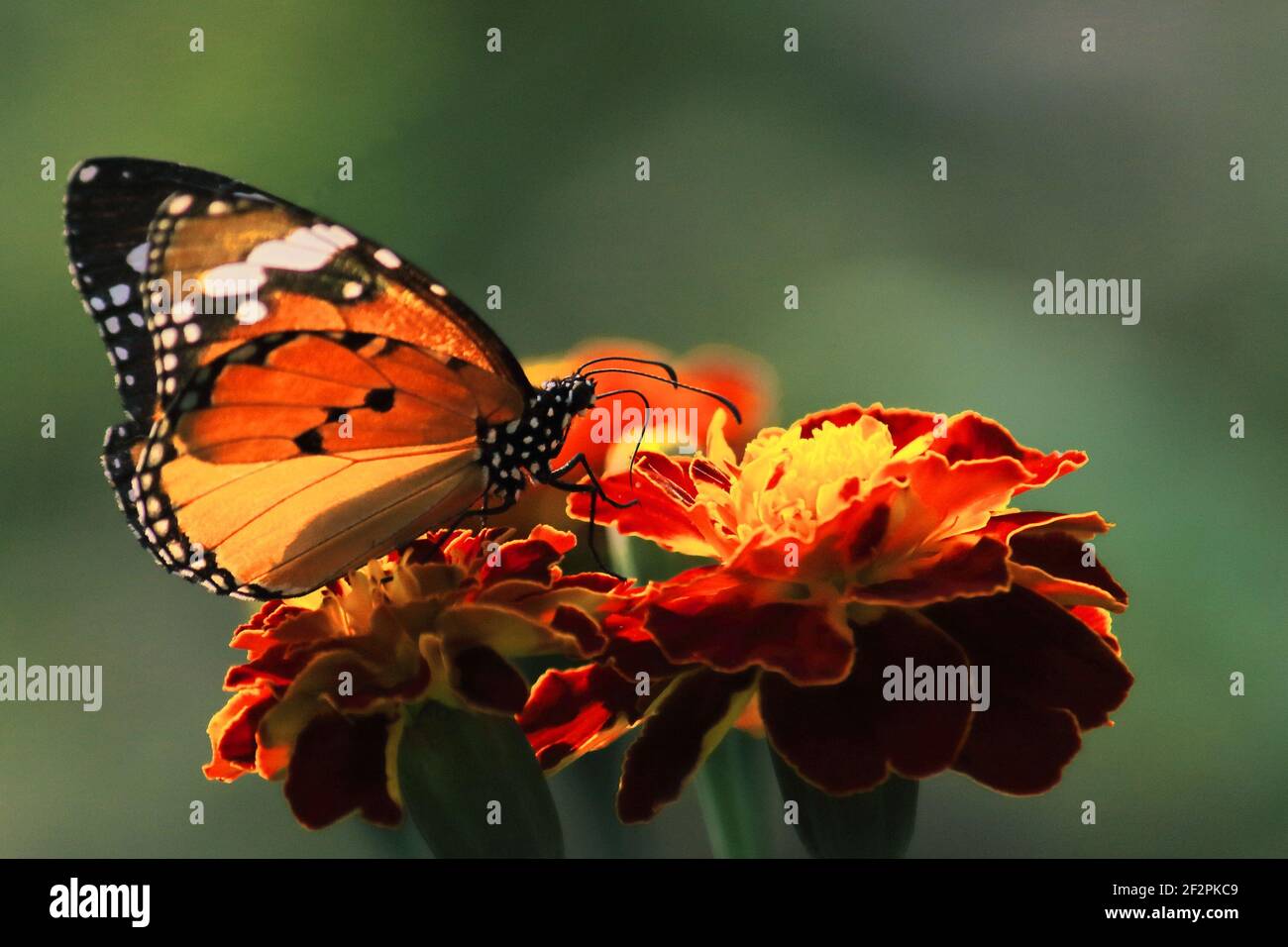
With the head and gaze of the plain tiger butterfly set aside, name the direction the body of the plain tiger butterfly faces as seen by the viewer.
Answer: to the viewer's right
